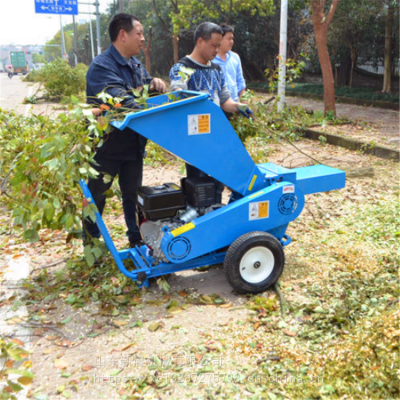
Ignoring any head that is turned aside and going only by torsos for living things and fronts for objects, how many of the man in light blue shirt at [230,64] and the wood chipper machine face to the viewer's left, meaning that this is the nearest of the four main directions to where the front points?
1

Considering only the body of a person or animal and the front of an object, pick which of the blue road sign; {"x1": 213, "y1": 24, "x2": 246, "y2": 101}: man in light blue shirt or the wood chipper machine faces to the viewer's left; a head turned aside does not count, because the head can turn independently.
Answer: the wood chipper machine

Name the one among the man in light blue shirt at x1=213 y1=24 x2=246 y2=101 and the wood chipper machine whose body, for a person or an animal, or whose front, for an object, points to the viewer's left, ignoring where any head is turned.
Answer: the wood chipper machine

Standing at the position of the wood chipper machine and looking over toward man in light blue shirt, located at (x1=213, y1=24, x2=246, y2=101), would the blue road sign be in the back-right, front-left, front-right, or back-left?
front-left

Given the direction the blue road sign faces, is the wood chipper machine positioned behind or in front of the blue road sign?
in front

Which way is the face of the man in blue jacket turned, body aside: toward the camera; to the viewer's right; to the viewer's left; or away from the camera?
to the viewer's right

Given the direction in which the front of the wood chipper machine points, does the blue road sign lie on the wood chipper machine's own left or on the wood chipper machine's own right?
on the wood chipper machine's own right

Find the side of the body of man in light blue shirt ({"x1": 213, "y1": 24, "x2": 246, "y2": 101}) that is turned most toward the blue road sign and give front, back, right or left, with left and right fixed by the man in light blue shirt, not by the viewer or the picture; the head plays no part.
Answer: back

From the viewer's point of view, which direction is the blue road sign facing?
toward the camera

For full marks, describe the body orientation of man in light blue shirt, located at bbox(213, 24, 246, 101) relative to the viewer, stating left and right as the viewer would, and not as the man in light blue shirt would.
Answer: facing the viewer and to the right of the viewer

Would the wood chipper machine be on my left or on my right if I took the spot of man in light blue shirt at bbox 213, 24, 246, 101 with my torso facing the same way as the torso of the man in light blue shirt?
on my right

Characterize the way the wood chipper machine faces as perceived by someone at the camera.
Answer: facing to the left of the viewer

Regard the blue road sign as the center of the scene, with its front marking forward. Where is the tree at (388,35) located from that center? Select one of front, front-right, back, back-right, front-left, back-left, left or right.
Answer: front-left

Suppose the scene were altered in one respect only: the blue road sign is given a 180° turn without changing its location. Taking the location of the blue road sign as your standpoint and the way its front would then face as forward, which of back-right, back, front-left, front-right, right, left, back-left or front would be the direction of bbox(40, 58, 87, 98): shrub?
back

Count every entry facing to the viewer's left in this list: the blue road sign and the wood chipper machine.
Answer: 1

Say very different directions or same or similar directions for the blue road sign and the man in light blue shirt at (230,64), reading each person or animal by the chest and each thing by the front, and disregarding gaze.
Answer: same or similar directions

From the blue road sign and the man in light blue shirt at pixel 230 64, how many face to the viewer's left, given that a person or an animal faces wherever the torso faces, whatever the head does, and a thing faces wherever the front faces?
0

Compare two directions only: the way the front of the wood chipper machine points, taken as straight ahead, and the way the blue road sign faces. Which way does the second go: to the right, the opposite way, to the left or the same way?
to the left
